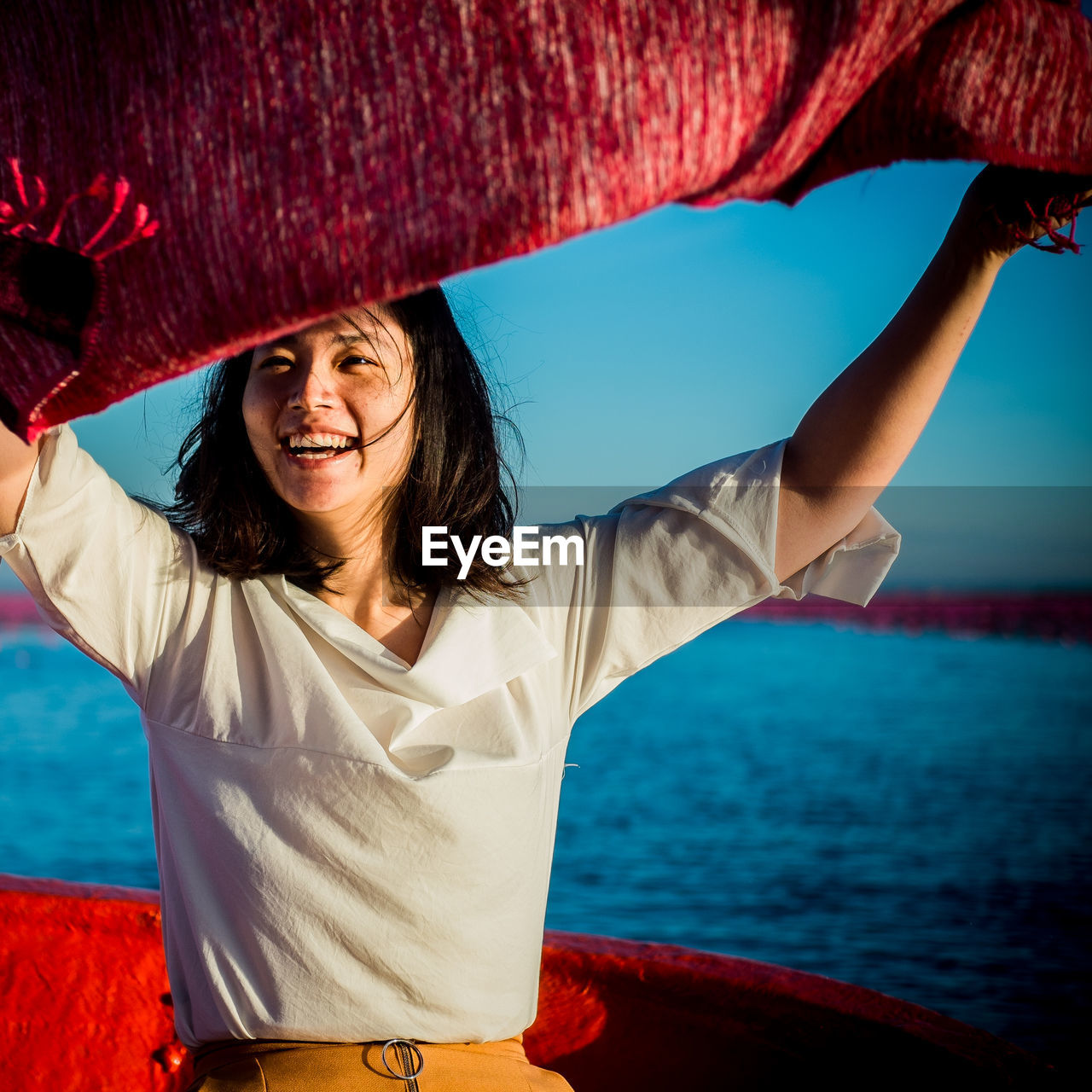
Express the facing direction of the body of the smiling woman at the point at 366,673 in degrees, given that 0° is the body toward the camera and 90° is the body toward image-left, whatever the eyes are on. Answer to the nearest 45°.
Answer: approximately 0°
